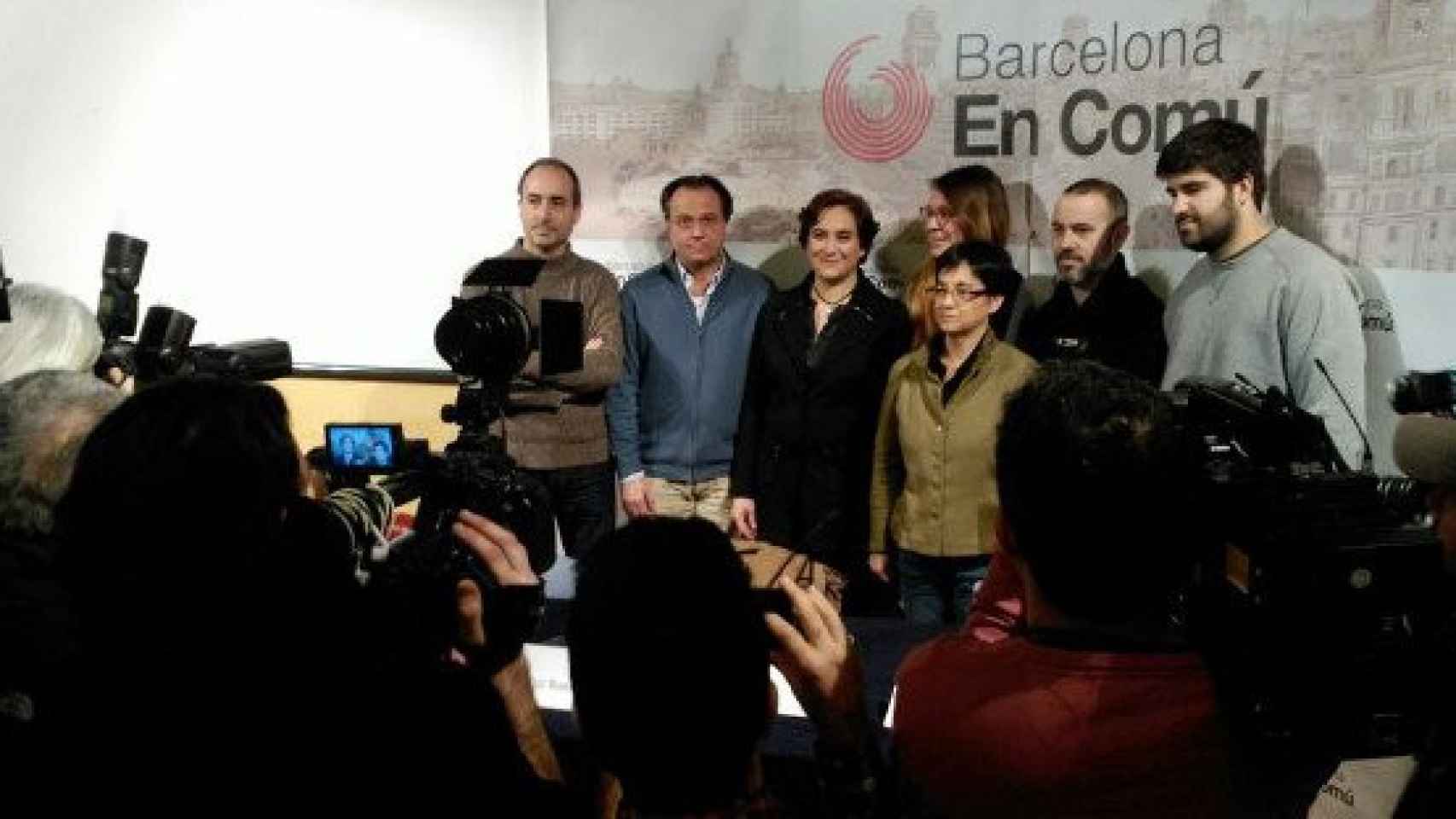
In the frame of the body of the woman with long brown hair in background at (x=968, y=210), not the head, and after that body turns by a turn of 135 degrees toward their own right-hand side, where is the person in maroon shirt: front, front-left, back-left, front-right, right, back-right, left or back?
back

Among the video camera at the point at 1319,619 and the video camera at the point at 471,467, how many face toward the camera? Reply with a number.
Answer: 0

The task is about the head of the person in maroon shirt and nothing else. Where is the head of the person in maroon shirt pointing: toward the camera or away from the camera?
away from the camera

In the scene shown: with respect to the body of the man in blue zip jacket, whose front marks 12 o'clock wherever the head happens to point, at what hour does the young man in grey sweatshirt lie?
The young man in grey sweatshirt is roughly at 10 o'clock from the man in blue zip jacket.

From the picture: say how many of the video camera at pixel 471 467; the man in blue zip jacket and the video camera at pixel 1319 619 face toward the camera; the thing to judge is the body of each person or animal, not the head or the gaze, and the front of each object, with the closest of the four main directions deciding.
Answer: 1

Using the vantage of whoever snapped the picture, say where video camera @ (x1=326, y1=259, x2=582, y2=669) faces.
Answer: facing away from the viewer and to the right of the viewer

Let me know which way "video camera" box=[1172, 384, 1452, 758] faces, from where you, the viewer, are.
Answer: facing away from the viewer and to the left of the viewer

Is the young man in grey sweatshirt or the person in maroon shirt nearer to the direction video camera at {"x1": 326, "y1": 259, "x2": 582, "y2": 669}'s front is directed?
the young man in grey sweatshirt

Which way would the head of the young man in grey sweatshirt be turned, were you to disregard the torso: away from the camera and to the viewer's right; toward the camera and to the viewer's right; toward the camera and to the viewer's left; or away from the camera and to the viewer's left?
toward the camera and to the viewer's left

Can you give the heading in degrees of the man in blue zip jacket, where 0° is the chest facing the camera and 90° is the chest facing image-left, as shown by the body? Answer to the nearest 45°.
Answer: approximately 0°

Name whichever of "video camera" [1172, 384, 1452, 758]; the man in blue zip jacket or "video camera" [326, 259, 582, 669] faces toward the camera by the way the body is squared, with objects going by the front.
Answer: the man in blue zip jacket

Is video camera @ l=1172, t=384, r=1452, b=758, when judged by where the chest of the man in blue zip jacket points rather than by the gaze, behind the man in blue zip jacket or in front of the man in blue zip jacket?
in front

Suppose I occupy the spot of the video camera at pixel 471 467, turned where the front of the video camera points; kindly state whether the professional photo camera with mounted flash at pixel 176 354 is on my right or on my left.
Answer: on my left
